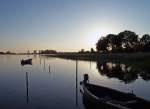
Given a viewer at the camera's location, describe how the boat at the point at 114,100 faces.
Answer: facing away from the viewer and to the left of the viewer
